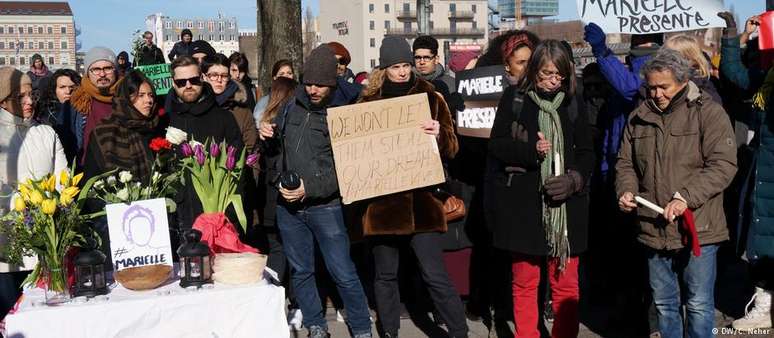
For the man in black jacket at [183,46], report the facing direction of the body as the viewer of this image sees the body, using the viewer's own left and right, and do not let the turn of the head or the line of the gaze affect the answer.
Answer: facing the viewer

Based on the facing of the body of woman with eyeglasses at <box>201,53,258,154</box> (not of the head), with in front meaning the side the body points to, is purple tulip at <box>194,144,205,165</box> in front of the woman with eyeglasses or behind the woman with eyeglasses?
in front

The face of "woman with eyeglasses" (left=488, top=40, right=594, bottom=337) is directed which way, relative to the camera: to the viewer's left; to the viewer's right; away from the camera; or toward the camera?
toward the camera

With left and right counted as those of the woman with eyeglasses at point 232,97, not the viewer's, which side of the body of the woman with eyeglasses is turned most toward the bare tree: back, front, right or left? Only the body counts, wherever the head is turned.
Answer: back

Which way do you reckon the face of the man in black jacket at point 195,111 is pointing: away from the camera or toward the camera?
toward the camera

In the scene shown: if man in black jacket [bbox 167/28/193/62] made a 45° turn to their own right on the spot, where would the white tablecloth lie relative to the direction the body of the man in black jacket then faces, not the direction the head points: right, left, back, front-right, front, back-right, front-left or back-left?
front-left

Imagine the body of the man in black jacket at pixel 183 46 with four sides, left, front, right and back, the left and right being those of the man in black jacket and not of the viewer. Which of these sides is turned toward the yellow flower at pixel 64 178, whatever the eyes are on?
front

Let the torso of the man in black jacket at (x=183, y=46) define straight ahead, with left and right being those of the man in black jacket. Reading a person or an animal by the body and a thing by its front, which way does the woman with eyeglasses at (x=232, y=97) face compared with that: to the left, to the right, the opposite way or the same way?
the same way

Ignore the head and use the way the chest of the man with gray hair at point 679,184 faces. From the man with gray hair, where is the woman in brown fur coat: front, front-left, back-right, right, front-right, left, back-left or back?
front-right

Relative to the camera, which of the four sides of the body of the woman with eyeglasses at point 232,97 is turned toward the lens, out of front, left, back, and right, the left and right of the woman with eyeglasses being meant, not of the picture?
front

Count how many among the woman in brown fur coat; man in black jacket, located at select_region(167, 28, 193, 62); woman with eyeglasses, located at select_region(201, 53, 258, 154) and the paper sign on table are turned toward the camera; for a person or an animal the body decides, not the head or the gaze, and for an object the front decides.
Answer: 4

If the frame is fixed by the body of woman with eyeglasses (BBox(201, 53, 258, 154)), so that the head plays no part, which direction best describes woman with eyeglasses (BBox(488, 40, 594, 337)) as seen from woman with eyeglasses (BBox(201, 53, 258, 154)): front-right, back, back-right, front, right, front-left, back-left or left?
front-left

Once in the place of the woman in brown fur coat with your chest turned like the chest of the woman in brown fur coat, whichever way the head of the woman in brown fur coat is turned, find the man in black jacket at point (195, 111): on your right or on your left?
on your right

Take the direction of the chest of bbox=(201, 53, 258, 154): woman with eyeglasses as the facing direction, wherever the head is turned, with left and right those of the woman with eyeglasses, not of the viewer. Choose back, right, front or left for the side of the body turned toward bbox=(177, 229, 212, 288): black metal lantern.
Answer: front

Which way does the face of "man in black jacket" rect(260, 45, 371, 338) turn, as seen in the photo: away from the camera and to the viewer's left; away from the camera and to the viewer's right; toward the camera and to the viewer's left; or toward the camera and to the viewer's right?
toward the camera and to the viewer's left

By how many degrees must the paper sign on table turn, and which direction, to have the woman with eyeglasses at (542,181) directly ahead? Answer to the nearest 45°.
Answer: approximately 90° to its left
